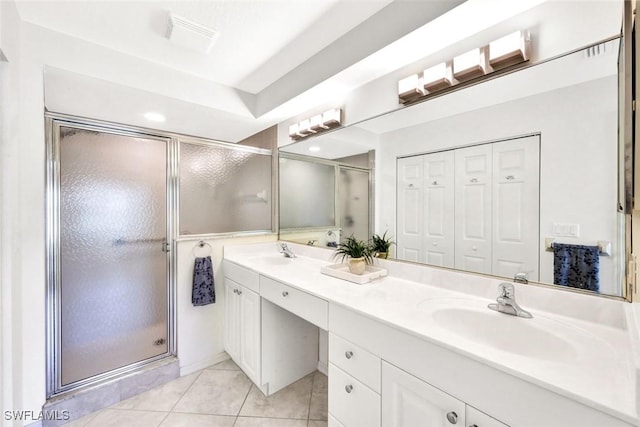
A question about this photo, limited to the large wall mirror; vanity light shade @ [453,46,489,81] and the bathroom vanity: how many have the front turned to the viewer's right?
0

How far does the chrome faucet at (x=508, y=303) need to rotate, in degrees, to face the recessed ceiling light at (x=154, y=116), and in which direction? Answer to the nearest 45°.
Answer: approximately 45° to its right

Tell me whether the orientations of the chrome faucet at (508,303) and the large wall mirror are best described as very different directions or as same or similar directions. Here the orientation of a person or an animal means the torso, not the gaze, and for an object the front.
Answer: same or similar directions

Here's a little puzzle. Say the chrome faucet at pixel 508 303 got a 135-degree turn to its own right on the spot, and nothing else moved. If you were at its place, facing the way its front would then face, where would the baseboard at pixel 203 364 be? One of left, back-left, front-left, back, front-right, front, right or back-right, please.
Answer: left

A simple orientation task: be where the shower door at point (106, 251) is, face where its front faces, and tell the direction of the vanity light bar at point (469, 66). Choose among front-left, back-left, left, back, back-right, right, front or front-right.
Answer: front

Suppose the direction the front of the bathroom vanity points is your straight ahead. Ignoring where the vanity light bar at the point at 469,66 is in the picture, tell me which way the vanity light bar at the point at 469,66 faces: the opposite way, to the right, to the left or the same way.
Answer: the same way

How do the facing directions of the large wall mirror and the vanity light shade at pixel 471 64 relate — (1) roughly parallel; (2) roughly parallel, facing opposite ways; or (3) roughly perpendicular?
roughly parallel

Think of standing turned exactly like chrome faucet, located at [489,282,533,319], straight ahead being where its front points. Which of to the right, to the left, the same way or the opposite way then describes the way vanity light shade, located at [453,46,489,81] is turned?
the same way

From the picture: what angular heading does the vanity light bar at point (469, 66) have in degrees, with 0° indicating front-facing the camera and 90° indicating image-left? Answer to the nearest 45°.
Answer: approximately 45°

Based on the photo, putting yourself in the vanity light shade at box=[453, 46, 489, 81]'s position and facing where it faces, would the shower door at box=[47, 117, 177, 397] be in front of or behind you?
in front

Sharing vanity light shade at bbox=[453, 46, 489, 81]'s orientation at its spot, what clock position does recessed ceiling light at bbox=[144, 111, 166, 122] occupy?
The recessed ceiling light is roughly at 1 o'clock from the vanity light shade.

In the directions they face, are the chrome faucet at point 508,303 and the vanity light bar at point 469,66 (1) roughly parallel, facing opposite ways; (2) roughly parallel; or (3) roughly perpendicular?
roughly parallel

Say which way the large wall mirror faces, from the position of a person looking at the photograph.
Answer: facing the viewer and to the left of the viewer

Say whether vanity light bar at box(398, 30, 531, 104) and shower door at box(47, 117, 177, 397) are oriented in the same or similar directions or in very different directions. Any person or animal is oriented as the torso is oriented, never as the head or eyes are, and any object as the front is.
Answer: very different directions

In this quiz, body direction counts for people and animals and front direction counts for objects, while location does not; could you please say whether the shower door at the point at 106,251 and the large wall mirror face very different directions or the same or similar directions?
very different directions
